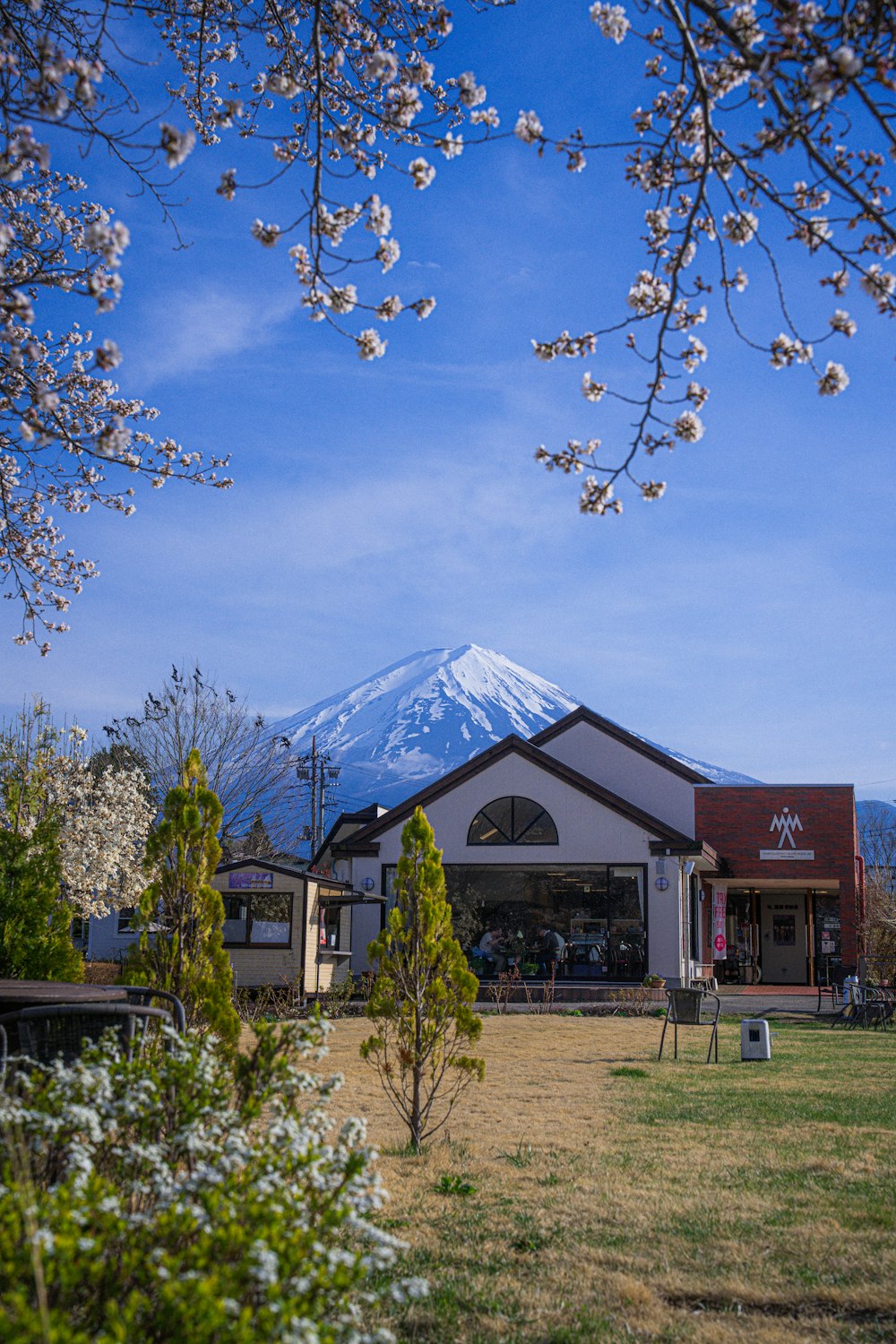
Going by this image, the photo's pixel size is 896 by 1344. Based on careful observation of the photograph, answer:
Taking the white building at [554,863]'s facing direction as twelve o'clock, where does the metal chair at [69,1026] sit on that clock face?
The metal chair is roughly at 12 o'clock from the white building.

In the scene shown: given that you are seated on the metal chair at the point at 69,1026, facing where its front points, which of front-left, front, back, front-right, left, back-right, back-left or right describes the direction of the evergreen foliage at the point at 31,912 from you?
front

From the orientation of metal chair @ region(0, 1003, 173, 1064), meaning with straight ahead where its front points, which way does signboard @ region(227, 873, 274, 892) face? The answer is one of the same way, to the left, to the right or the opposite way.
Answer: the opposite way

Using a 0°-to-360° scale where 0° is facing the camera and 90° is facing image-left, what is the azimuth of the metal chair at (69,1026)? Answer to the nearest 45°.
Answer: approximately 180°

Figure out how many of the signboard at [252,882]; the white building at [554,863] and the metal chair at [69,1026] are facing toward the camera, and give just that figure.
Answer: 2

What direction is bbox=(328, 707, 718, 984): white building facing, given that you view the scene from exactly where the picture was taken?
facing the viewer

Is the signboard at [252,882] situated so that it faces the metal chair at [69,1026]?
yes

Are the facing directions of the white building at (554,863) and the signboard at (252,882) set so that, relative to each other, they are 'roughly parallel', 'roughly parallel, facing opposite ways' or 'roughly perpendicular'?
roughly parallel

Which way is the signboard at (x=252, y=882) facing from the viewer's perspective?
toward the camera

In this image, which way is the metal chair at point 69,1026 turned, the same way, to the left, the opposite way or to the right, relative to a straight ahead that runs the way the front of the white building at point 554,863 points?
the opposite way

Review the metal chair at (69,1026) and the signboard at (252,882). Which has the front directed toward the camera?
the signboard

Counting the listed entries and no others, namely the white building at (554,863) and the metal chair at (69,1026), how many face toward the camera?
1

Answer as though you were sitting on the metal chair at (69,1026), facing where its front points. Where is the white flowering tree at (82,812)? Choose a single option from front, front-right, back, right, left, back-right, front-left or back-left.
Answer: front

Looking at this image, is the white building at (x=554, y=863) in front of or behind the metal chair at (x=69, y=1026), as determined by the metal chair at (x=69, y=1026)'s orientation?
in front
